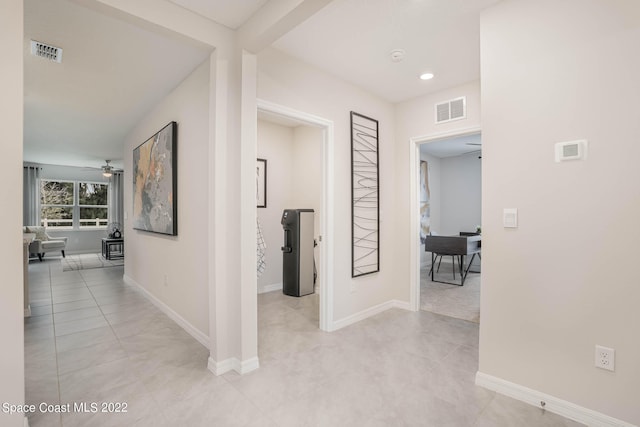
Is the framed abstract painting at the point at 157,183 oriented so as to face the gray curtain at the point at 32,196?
no

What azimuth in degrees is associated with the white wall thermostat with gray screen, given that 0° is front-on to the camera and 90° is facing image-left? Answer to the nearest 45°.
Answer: approximately 45°

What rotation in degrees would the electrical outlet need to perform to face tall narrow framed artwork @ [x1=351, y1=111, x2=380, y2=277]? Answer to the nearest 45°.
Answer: approximately 45° to its right

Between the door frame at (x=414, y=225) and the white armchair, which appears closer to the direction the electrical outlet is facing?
the white armchair

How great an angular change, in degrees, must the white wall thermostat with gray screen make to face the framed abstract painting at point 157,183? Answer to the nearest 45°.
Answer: approximately 45° to its right

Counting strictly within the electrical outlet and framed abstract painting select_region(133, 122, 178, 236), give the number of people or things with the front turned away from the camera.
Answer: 0

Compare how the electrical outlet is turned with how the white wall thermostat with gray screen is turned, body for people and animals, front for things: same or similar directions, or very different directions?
same or similar directions

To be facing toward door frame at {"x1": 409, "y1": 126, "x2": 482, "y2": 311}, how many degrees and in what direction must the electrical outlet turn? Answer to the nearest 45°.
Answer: approximately 90° to its right

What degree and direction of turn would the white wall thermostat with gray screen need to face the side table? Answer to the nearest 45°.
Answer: approximately 45° to its right

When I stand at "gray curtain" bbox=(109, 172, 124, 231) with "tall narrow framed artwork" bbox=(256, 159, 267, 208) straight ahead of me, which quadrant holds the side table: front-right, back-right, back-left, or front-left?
front-right

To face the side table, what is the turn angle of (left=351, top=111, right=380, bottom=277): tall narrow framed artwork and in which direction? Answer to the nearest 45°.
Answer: approximately 180°

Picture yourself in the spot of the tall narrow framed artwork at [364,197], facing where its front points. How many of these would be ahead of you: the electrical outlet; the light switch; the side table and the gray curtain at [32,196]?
2
